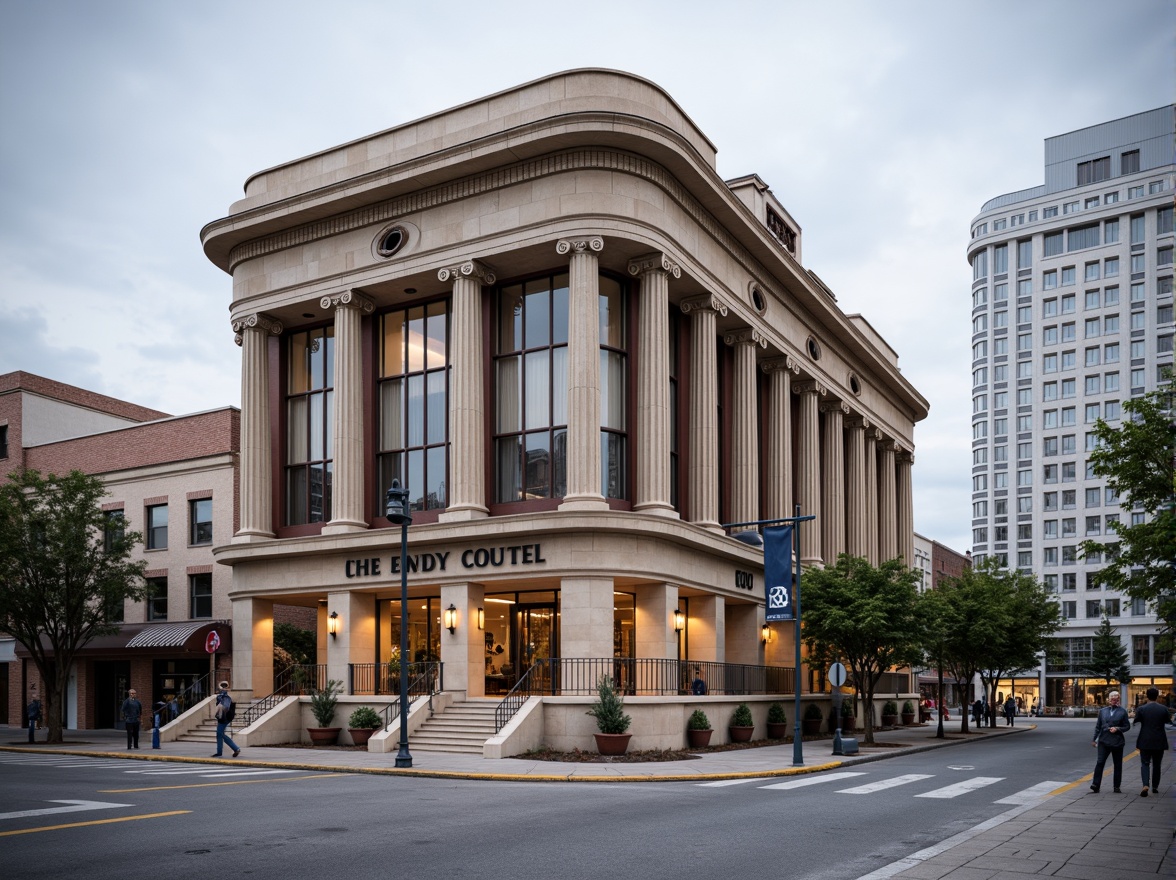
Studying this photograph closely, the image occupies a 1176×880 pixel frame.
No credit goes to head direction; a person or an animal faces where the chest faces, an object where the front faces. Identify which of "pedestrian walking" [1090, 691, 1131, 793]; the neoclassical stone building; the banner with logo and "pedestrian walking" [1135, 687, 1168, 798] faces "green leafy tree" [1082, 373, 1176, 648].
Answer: "pedestrian walking" [1135, 687, 1168, 798]

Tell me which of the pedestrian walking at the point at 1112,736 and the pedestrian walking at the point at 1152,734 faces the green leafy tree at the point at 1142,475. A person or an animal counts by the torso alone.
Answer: the pedestrian walking at the point at 1152,734

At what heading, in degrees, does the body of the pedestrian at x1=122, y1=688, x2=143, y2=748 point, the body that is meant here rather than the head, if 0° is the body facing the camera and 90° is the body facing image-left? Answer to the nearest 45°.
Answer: approximately 0°

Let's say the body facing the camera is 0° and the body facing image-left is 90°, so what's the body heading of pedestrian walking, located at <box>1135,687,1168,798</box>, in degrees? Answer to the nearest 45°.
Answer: approximately 180°

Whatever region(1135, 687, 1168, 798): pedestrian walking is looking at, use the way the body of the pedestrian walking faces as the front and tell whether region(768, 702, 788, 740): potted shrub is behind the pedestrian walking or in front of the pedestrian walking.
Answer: in front

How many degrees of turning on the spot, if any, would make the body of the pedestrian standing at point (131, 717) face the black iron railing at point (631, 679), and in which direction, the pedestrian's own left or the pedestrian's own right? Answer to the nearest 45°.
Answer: approximately 90° to the pedestrian's own left
